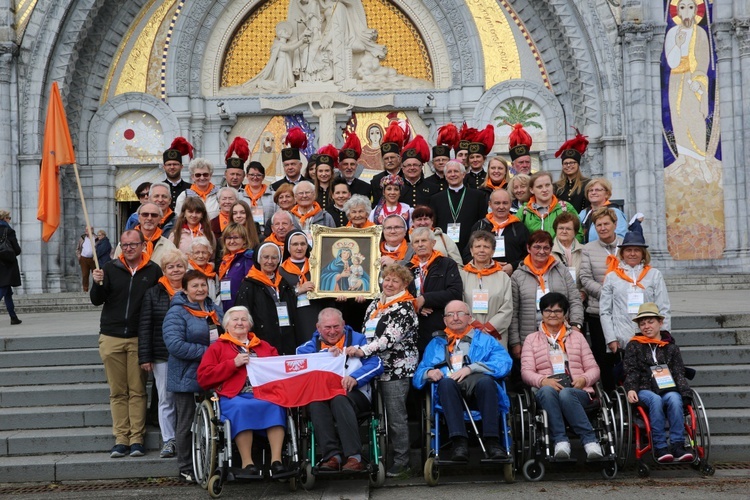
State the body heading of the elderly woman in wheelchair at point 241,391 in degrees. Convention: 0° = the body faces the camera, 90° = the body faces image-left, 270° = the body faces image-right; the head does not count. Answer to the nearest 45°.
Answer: approximately 315°

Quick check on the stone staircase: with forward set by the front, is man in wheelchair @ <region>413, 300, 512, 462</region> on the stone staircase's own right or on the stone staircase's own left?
on the stone staircase's own left

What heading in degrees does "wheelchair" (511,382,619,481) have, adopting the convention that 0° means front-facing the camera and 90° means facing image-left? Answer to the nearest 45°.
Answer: approximately 0°

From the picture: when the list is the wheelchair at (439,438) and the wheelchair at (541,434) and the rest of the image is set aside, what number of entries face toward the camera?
2

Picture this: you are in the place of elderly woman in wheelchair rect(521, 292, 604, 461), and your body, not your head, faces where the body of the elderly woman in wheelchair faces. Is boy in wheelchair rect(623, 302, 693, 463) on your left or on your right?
on your left

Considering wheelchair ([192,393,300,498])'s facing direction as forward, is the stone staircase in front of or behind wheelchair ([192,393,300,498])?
behind

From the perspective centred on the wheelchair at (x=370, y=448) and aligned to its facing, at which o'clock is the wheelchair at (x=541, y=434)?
the wheelchair at (x=541, y=434) is roughly at 9 o'clock from the wheelchair at (x=370, y=448).
